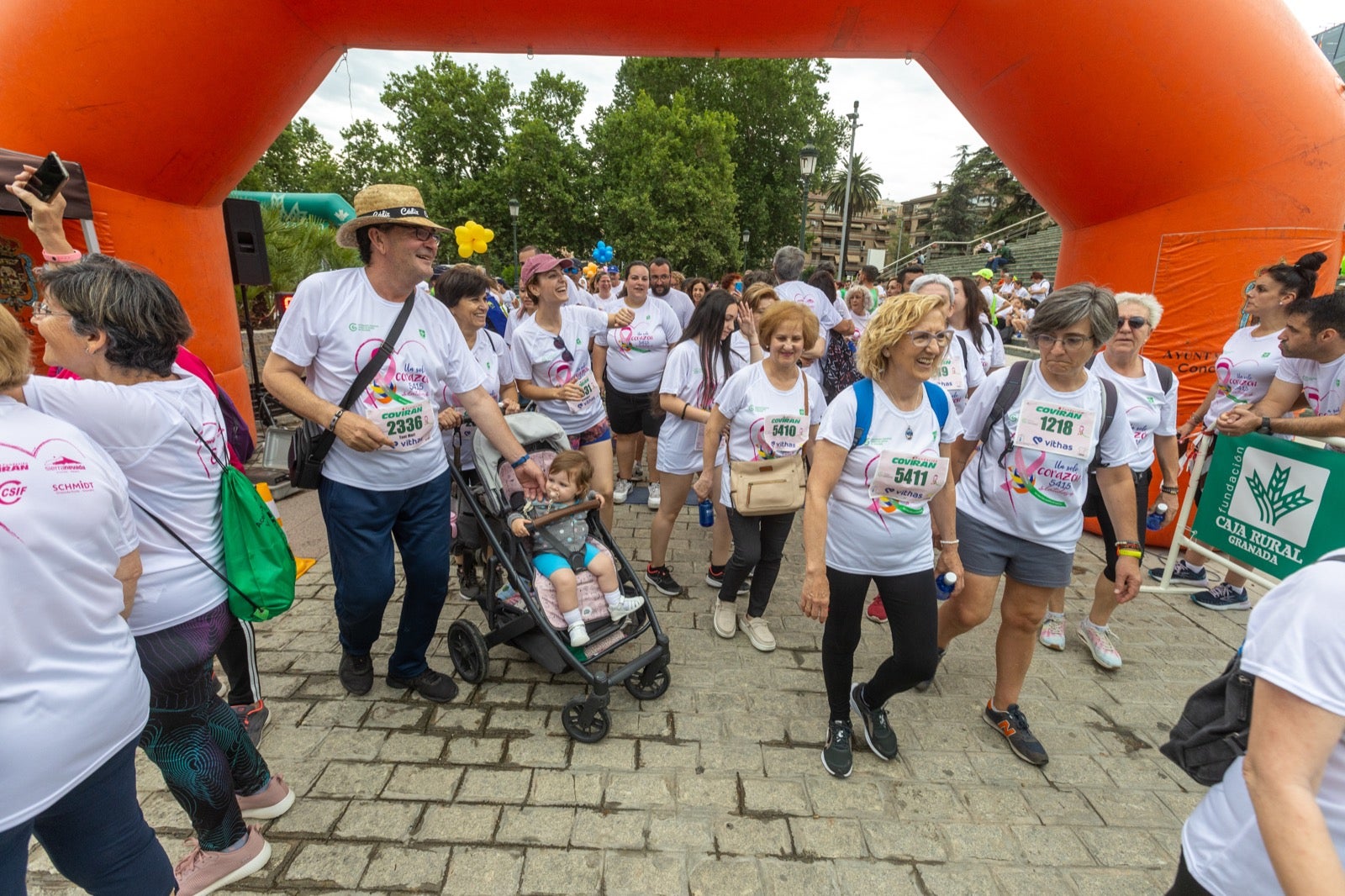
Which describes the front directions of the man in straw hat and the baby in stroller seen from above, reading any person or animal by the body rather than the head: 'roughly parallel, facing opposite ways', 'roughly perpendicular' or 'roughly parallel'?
roughly parallel

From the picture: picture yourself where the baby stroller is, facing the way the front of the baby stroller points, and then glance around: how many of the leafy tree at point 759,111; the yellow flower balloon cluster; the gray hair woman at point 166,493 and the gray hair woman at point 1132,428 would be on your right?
1

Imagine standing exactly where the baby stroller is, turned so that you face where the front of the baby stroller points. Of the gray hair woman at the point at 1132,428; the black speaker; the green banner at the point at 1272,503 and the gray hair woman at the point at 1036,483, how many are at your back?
1

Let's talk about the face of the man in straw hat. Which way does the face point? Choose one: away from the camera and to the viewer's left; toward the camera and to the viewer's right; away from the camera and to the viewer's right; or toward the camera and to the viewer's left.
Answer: toward the camera and to the viewer's right

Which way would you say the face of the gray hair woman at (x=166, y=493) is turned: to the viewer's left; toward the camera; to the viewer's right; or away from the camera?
to the viewer's left

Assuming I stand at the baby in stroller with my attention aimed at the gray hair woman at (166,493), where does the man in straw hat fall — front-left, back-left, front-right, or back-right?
front-right

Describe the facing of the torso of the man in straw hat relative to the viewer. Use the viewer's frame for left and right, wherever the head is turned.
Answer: facing the viewer and to the right of the viewer

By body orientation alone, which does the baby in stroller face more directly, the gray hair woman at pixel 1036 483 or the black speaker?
the gray hair woman

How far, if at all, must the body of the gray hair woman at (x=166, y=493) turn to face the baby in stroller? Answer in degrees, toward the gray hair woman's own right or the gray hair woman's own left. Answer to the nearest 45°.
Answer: approximately 180°

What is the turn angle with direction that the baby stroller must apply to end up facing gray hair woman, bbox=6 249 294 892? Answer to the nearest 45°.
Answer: approximately 90° to its right

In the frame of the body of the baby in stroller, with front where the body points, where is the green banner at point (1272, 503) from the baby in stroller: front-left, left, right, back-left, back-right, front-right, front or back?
front-left

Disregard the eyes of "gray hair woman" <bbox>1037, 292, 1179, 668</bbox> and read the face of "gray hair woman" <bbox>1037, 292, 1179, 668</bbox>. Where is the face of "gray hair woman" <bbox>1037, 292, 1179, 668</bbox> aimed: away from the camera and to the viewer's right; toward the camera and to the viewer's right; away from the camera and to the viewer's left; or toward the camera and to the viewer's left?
toward the camera and to the viewer's left

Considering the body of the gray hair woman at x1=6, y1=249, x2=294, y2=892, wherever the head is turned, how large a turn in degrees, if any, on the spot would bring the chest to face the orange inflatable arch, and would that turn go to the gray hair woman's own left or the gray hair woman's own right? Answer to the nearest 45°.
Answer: approximately 180°
